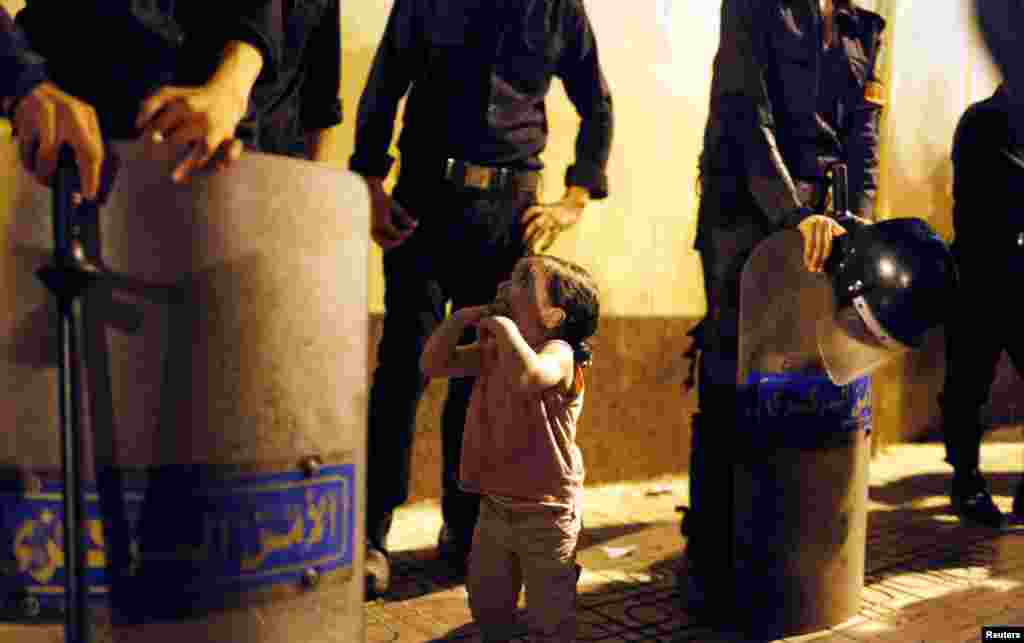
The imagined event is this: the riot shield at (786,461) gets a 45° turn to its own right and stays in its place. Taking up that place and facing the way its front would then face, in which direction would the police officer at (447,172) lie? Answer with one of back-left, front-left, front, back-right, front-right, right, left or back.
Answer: right

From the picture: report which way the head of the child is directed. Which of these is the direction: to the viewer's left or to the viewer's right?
to the viewer's left

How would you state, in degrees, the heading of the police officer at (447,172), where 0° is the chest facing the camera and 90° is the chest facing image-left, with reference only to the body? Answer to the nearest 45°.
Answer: approximately 0°

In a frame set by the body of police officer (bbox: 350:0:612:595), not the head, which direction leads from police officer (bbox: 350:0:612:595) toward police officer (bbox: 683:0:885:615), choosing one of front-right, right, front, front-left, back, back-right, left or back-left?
left

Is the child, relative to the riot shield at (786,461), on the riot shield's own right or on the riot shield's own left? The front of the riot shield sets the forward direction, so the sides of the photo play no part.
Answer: on the riot shield's own right

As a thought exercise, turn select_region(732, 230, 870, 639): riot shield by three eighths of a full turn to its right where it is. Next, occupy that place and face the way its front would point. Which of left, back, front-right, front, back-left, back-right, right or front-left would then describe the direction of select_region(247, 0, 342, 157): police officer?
front-left
